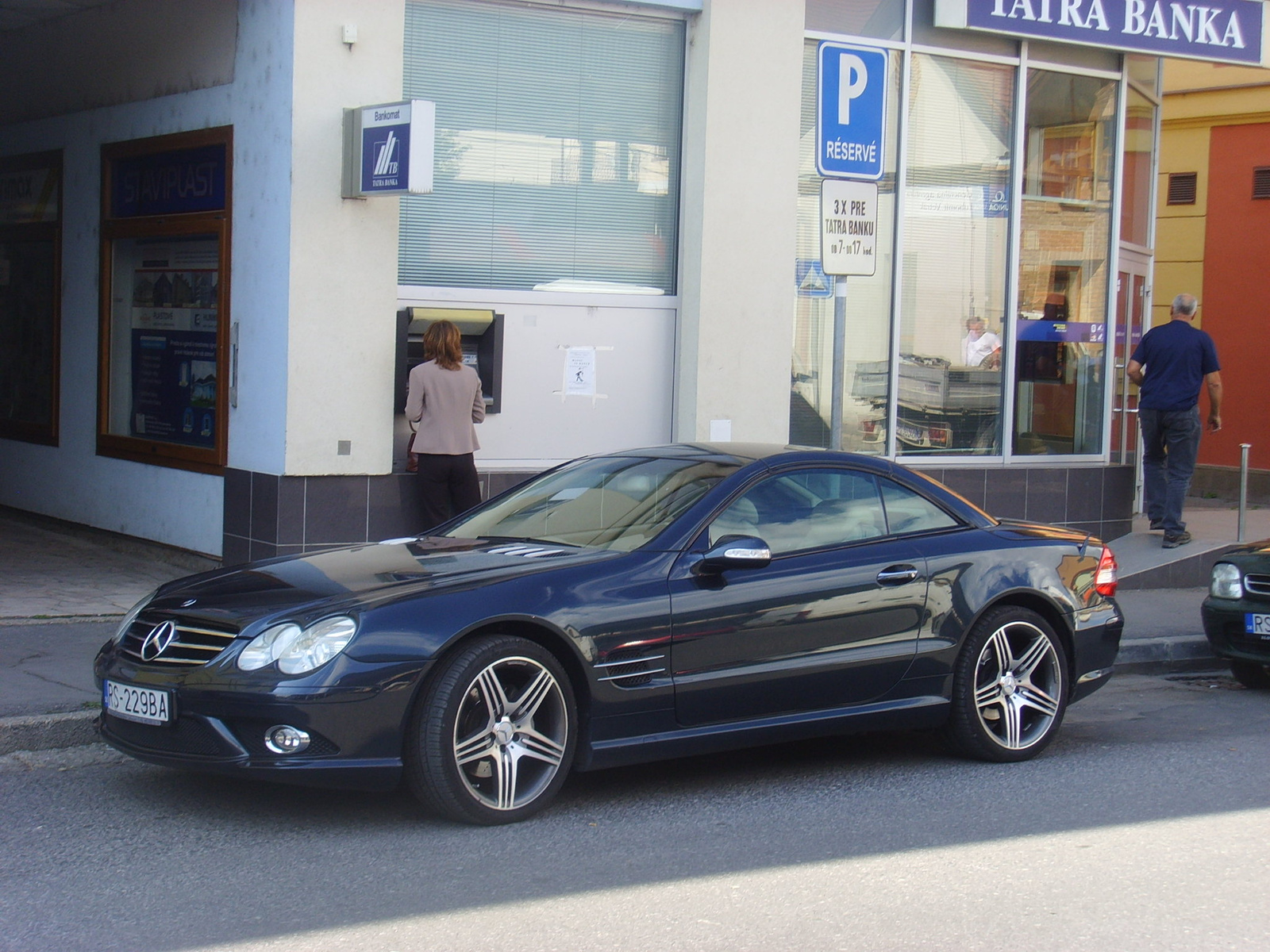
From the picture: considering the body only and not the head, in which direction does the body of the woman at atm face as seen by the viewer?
away from the camera

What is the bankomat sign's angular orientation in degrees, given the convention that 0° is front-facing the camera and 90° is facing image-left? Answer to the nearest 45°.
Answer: approximately 45°

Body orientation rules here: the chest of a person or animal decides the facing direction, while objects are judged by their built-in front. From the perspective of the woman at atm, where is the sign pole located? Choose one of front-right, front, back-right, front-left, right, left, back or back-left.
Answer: back-right

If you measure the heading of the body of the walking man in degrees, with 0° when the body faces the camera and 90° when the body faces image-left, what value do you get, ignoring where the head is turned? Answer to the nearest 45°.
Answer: approximately 180°

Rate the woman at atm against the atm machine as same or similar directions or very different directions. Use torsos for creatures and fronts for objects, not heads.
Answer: very different directions

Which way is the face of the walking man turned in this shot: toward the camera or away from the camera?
away from the camera

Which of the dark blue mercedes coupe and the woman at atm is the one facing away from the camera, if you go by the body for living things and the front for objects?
the woman at atm

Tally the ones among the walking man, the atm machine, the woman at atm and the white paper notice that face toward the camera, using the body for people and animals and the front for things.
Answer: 2

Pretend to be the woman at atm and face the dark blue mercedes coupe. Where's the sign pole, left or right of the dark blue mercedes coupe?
left
